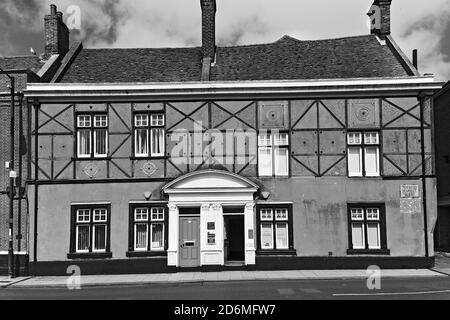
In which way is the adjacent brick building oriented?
toward the camera
